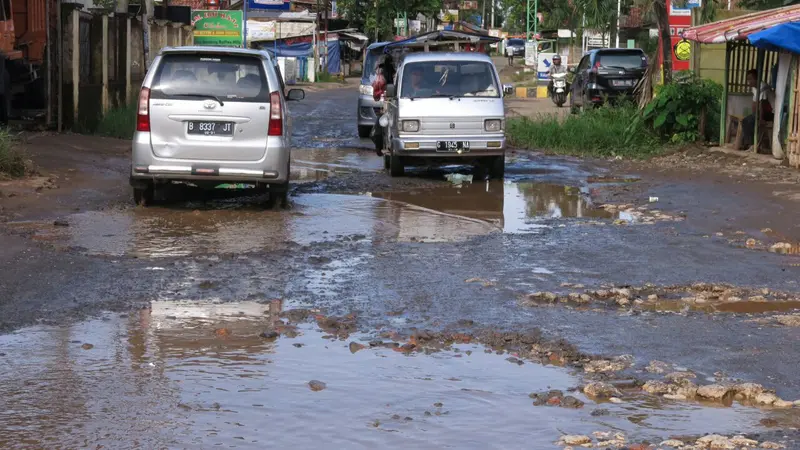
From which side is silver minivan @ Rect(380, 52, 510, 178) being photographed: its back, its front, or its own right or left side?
front

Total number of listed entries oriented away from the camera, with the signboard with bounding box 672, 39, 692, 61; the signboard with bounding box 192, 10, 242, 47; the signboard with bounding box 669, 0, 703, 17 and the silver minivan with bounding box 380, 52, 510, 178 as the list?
0

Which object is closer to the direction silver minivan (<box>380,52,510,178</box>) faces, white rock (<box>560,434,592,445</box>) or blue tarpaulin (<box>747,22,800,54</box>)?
the white rock

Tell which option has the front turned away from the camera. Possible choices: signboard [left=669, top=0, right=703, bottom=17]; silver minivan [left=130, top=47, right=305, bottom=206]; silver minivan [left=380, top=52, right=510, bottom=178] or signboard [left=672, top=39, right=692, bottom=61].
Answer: silver minivan [left=130, top=47, right=305, bottom=206]

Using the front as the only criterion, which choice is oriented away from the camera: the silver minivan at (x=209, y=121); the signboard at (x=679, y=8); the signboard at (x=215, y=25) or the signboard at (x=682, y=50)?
the silver minivan

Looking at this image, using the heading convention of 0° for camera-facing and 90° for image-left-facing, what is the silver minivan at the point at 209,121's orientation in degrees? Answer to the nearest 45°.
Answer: approximately 180°

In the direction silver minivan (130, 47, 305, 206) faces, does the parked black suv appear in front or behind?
in front

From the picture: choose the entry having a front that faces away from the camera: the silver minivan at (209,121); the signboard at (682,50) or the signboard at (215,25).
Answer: the silver minivan

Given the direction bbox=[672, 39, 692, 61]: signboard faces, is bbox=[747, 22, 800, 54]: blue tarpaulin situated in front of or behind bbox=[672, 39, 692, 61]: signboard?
in front

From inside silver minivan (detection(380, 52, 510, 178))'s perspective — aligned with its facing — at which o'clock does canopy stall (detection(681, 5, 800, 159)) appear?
The canopy stall is roughly at 8 o'clock from the silver minivan.

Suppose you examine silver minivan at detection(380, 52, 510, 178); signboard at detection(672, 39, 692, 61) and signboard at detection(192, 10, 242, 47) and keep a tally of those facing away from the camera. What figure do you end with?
0

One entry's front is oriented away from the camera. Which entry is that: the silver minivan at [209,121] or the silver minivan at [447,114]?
the silver minivan at [209,121]

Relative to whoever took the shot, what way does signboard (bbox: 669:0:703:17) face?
facing the viewer

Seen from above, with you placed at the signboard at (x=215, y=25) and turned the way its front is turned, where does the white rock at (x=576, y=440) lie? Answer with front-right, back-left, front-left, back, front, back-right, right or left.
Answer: front

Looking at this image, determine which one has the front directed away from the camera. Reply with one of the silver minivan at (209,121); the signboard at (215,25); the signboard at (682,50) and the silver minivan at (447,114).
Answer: the silver minivan at (209,121)

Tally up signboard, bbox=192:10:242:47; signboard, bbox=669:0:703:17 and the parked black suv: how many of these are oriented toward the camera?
2
